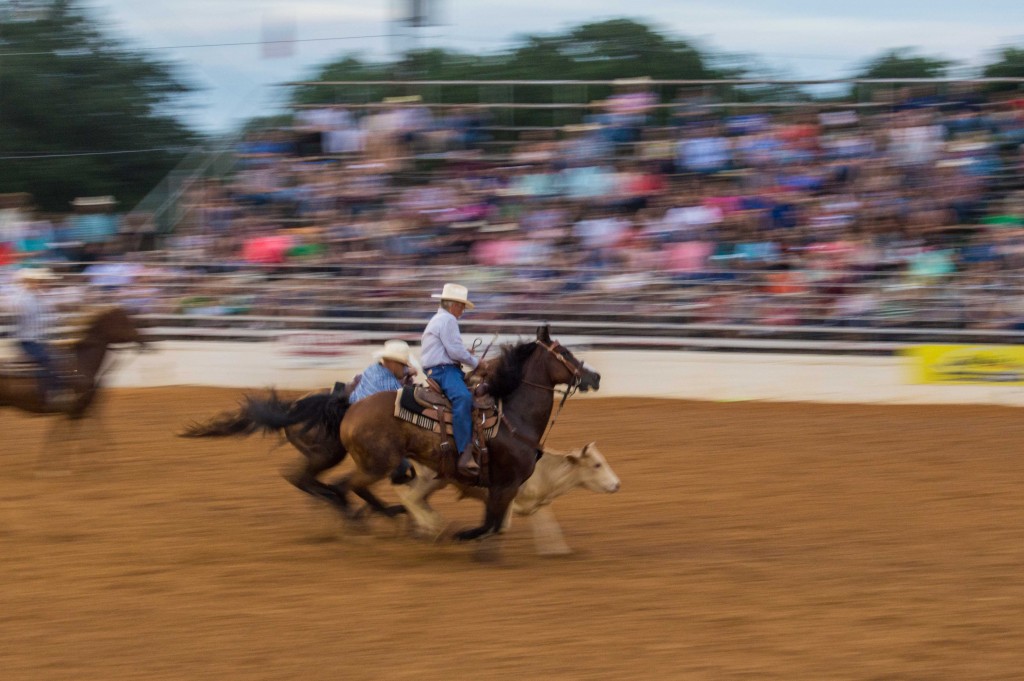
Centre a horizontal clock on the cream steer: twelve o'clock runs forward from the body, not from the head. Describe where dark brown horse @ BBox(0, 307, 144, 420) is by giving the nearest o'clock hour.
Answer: The dark brown horse is roughly at 7 o'clock from the cream steer.

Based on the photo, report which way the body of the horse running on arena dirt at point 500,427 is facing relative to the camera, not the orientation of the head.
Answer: to the viewer's right

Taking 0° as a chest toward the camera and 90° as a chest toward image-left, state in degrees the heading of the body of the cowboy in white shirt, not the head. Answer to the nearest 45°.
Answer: approximately 270°

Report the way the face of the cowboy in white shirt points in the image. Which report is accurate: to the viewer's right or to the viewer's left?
to the viewer's right

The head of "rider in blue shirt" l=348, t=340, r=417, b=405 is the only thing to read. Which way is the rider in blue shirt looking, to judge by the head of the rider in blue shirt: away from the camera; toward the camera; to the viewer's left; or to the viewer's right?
to the viewer's right

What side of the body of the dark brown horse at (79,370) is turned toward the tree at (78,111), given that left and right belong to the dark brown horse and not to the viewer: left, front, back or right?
left

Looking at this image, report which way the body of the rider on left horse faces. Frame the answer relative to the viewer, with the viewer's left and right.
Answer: facing to the right of the viewer

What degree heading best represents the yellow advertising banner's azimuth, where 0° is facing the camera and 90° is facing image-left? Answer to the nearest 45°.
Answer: approximately 0°
